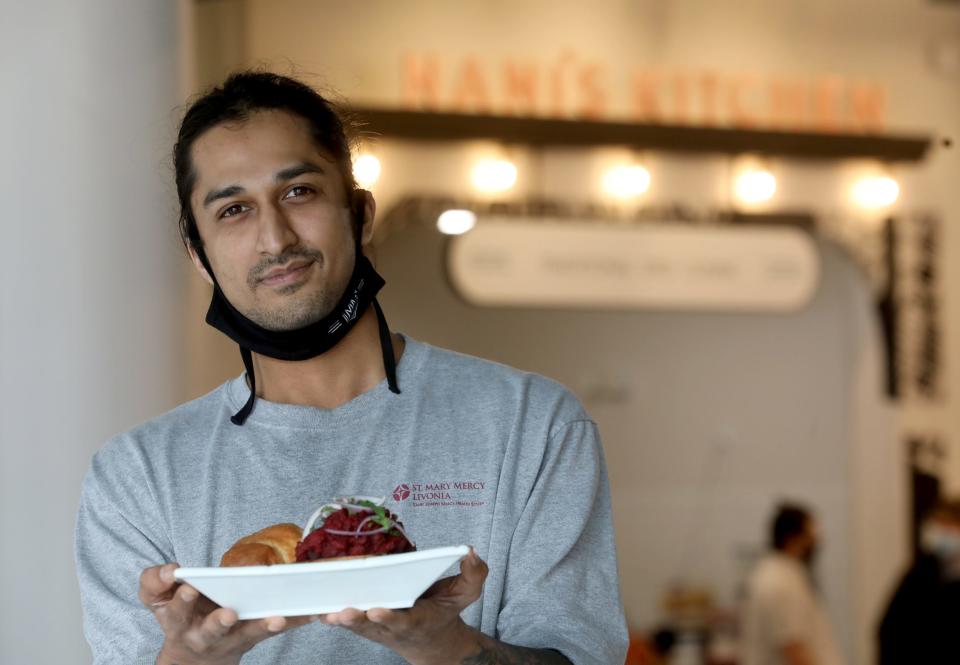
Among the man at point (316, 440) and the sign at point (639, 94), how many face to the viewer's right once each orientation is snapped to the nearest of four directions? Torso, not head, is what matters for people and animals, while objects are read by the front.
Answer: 0

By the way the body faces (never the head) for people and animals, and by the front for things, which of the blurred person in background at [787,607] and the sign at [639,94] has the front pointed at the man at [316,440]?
the sign

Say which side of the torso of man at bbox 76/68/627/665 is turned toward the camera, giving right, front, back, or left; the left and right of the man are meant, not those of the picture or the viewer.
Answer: front

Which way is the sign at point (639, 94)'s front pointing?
toward the camera

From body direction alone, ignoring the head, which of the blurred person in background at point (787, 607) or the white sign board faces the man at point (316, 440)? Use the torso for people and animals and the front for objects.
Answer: the white sign board
